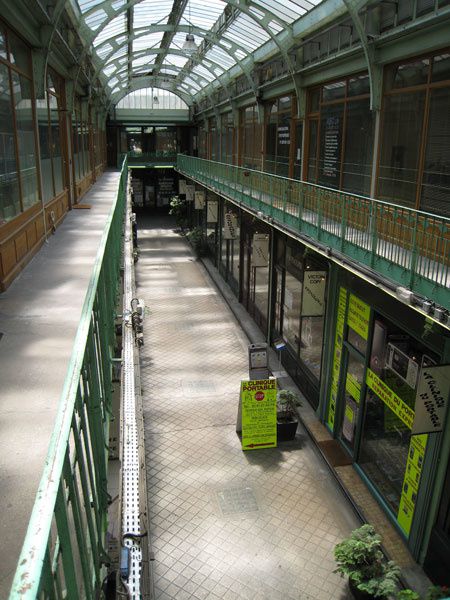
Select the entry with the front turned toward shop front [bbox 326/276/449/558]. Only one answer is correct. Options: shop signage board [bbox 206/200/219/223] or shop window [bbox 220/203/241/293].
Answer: the shop signage board

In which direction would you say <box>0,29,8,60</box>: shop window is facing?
to the viewer's right

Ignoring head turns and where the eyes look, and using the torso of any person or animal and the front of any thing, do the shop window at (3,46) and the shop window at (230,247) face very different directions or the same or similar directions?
very different directions

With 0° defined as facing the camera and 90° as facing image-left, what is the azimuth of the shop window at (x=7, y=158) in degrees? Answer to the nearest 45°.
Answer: approximately 270°

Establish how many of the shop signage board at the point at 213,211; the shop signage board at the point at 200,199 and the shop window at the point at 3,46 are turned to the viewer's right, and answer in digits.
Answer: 1

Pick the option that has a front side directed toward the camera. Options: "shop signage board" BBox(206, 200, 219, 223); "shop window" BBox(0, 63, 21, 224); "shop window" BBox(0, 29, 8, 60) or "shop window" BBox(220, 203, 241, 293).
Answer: the shop signage board

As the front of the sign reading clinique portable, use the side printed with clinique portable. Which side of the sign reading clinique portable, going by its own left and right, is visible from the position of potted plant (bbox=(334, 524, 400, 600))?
front

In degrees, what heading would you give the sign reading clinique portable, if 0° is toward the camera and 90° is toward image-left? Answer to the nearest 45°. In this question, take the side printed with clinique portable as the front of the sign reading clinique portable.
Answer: approximately 0°

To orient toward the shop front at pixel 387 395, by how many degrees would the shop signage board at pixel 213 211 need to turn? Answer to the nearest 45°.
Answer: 0° — it already faces it

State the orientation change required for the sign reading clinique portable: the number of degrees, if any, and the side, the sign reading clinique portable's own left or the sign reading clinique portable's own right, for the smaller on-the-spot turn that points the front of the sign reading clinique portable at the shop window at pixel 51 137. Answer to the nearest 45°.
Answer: approximately 135° to the sign reading clinique portable's own right

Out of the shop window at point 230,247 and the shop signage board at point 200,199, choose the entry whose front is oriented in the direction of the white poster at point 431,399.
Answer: the shop signage board
